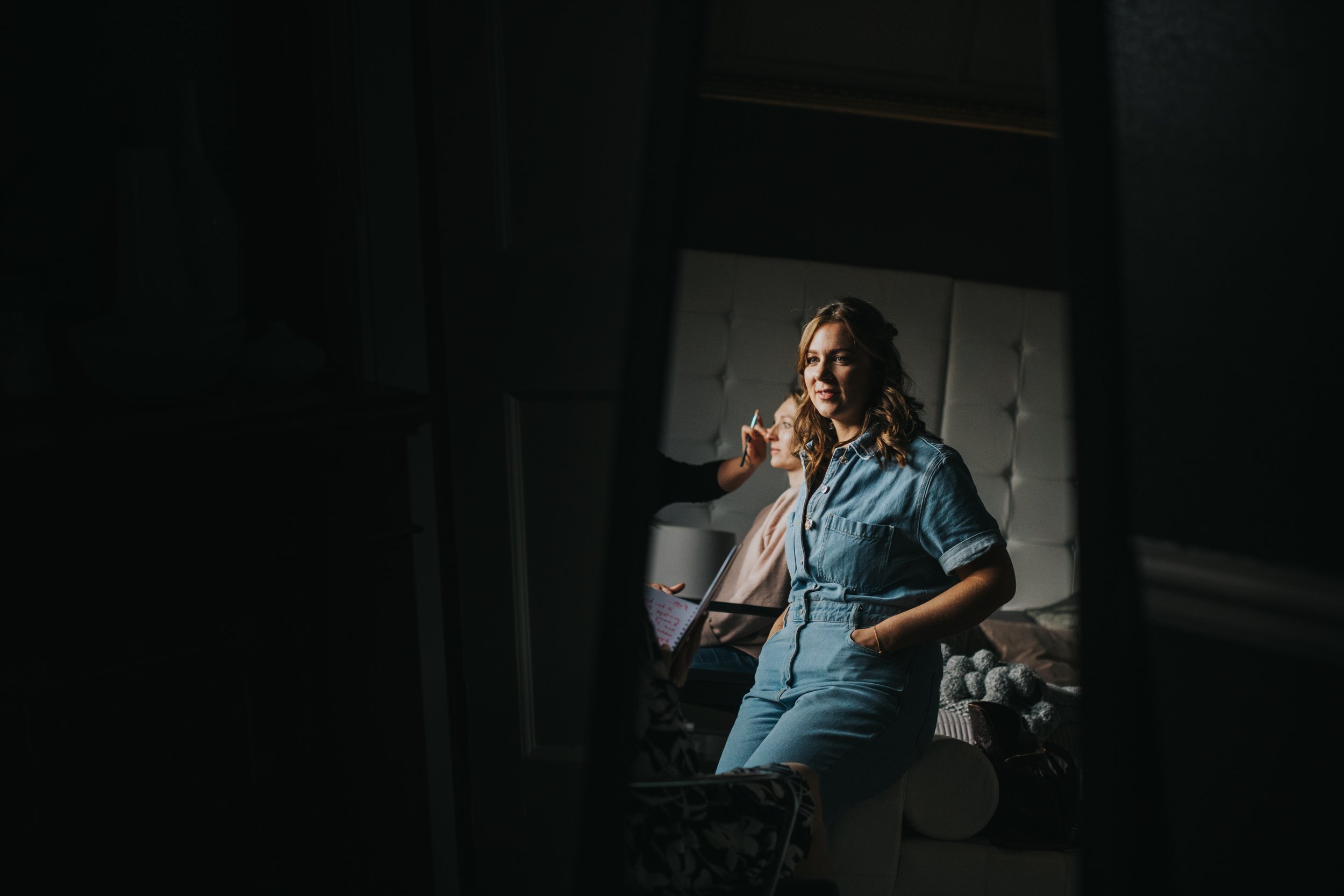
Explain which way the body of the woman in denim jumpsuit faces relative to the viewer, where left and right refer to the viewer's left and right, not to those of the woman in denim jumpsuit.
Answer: facing the viewer and to the left of the viewer

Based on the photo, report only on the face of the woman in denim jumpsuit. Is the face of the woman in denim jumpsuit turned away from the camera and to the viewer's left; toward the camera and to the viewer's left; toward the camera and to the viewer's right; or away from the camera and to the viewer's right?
toward the camera and to the viewer's left

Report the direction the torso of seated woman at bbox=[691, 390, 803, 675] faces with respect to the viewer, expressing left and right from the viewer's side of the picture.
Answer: facing to the left of the viewer

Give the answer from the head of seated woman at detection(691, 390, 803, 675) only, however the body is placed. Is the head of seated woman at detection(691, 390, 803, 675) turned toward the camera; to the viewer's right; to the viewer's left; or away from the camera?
to the viewer's left
